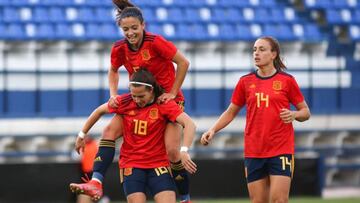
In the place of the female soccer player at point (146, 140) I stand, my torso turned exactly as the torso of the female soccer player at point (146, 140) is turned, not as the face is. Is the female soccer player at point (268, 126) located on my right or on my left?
on my left

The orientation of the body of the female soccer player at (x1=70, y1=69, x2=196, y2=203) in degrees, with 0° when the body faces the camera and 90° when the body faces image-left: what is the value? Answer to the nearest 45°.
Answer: approximately 0°
